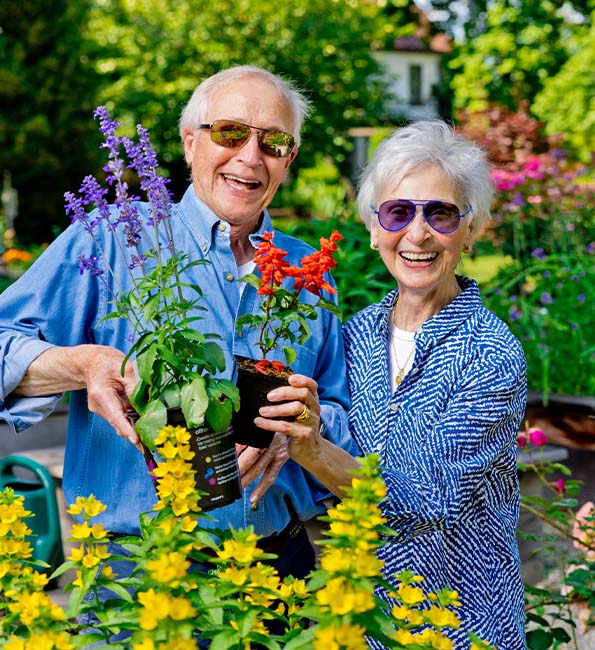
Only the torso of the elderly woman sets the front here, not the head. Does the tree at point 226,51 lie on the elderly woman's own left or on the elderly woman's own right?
on the elderly woman's own right

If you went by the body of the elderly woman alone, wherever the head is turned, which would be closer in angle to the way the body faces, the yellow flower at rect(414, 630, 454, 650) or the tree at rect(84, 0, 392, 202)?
the yellow flower

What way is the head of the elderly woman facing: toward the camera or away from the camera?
toward the camera

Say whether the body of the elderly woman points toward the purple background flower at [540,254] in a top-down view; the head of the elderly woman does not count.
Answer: no

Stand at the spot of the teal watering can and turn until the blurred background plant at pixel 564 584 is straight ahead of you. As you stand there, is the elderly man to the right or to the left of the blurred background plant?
right

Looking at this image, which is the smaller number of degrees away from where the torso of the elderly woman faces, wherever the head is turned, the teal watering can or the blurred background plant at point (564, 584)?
the teal watering can

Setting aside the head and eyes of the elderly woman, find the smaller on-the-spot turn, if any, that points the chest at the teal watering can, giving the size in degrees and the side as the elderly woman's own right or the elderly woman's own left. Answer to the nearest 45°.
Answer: approximately 90° to the elderly woman's own right

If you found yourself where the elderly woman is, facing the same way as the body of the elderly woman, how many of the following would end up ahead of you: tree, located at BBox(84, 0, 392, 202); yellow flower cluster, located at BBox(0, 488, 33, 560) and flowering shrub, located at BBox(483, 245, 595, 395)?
1

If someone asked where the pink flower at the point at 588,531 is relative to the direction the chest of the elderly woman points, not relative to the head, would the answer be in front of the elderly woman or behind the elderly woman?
behind

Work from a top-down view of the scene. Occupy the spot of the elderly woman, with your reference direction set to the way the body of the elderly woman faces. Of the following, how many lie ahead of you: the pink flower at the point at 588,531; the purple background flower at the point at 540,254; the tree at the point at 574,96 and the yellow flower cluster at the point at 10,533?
1

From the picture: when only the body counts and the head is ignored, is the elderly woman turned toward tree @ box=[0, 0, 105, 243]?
no

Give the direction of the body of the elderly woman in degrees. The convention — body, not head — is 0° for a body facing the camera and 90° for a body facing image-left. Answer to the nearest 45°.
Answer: approximately 45°

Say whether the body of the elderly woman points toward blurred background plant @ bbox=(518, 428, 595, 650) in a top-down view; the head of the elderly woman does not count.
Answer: no
